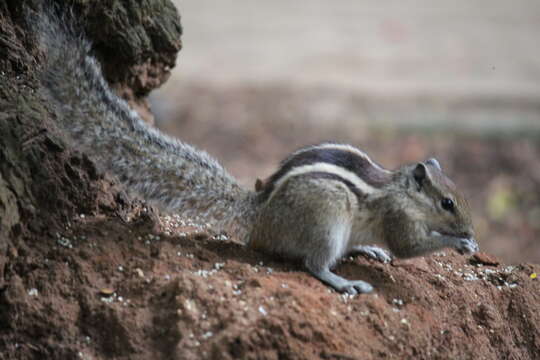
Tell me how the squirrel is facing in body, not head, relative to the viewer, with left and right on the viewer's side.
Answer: facing to the right of the viewer
